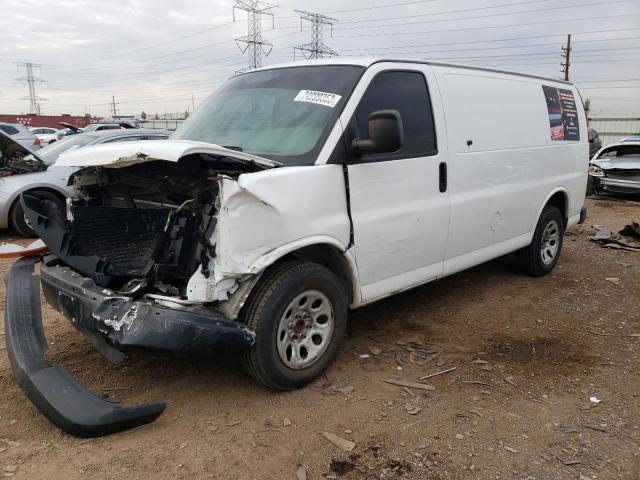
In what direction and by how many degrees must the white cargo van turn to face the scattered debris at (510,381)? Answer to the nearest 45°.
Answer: approximately 135° to its left

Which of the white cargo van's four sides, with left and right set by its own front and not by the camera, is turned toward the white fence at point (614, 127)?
back

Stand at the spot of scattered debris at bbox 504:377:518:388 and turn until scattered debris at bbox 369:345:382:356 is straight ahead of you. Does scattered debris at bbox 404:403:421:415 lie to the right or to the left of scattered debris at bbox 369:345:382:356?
left

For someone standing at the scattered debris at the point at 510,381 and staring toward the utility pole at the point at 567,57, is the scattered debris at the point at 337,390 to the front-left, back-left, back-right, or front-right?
back-left

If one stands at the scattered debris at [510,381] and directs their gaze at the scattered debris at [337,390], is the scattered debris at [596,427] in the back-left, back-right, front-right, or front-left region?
back-left

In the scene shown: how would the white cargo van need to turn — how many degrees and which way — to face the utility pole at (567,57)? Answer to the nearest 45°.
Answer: approximately 180°

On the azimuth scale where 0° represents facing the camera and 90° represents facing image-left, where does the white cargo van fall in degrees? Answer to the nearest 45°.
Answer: approximately 45°

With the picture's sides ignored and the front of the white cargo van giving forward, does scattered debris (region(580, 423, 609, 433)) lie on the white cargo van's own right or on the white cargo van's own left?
on the white cargo van's own left

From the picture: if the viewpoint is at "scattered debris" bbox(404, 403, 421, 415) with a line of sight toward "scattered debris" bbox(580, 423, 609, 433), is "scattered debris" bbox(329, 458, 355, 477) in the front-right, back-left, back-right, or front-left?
back-right
